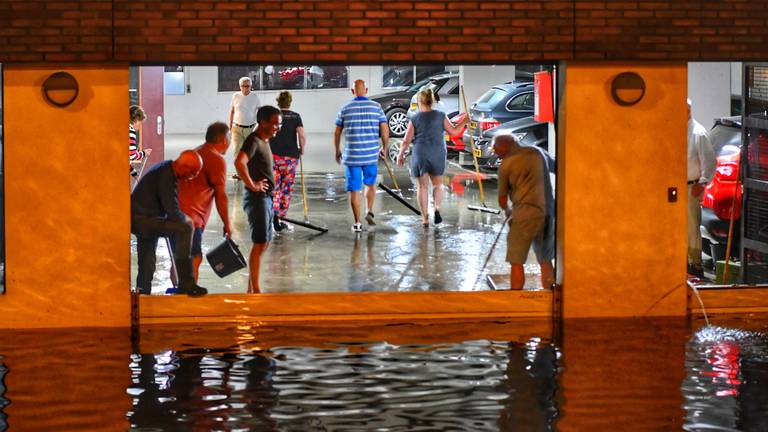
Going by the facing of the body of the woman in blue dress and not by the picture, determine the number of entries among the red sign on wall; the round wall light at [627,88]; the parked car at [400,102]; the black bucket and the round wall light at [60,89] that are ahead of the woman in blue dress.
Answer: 1

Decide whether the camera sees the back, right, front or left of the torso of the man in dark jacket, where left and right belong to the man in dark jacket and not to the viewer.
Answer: right

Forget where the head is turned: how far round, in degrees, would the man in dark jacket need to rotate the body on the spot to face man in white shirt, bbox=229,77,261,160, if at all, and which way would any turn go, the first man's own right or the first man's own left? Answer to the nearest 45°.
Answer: approximately 90° to the first man's own left

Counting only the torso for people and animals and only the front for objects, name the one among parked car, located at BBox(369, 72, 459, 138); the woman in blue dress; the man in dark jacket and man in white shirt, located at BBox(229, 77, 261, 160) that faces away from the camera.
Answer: the woman in blue dress

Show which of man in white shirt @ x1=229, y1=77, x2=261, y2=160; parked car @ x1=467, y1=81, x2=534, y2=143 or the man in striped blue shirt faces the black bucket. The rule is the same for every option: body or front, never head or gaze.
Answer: the man in white shirt

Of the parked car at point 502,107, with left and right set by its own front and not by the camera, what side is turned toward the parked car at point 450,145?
left

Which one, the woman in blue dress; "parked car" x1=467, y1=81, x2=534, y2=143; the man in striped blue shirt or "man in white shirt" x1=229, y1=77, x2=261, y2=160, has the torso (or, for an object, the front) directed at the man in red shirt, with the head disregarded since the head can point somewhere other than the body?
the man in white shirt

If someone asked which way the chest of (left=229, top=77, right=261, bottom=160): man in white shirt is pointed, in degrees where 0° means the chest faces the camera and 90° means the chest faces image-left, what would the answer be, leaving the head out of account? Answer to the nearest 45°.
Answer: approximately 0°

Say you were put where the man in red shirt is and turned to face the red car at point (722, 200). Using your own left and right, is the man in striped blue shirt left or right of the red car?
left

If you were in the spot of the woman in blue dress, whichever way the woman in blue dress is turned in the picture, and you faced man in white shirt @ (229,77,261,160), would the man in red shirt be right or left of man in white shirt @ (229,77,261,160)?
left

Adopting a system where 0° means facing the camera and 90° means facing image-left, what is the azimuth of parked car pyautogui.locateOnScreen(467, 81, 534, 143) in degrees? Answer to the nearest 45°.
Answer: approximately 225°

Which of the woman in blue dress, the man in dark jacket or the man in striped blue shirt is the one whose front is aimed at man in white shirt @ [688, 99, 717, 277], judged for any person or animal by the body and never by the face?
the man in dark jacket

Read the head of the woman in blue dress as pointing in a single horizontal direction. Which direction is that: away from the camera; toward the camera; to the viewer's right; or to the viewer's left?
away from the camera

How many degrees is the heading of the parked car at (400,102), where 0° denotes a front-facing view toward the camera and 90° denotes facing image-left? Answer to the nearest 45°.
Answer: approximately 45°

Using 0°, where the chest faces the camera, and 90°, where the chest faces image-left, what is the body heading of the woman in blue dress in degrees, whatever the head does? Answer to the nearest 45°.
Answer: approximately 180°

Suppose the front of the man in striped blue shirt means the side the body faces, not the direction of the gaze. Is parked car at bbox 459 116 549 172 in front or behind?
in front

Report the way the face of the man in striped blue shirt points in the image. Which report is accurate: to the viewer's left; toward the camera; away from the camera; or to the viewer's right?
away from the camera
